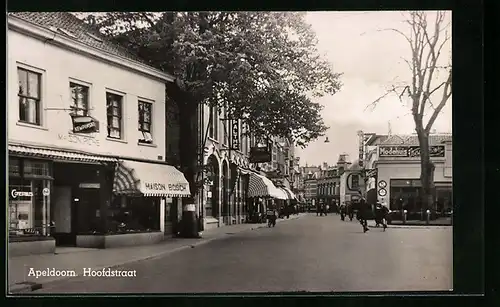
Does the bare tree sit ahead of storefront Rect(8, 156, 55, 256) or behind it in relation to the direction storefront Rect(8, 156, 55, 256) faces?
ahead

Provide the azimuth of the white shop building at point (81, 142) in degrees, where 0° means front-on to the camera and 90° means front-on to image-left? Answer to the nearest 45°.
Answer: approximately 315°

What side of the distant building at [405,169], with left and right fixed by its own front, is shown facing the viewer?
front

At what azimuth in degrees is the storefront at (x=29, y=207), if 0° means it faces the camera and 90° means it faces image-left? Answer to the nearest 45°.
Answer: approximately 315°

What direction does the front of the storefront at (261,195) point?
to the viewer's right

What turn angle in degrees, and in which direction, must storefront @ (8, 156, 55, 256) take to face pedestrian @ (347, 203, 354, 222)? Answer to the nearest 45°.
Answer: approximately 45° to its left

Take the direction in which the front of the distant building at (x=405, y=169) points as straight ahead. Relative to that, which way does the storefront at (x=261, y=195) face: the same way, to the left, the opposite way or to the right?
to the left

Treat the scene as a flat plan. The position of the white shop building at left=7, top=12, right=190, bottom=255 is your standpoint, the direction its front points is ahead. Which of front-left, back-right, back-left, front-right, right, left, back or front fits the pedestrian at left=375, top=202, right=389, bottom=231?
front-left

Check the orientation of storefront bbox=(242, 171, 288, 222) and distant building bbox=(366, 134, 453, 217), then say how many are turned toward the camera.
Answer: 1
